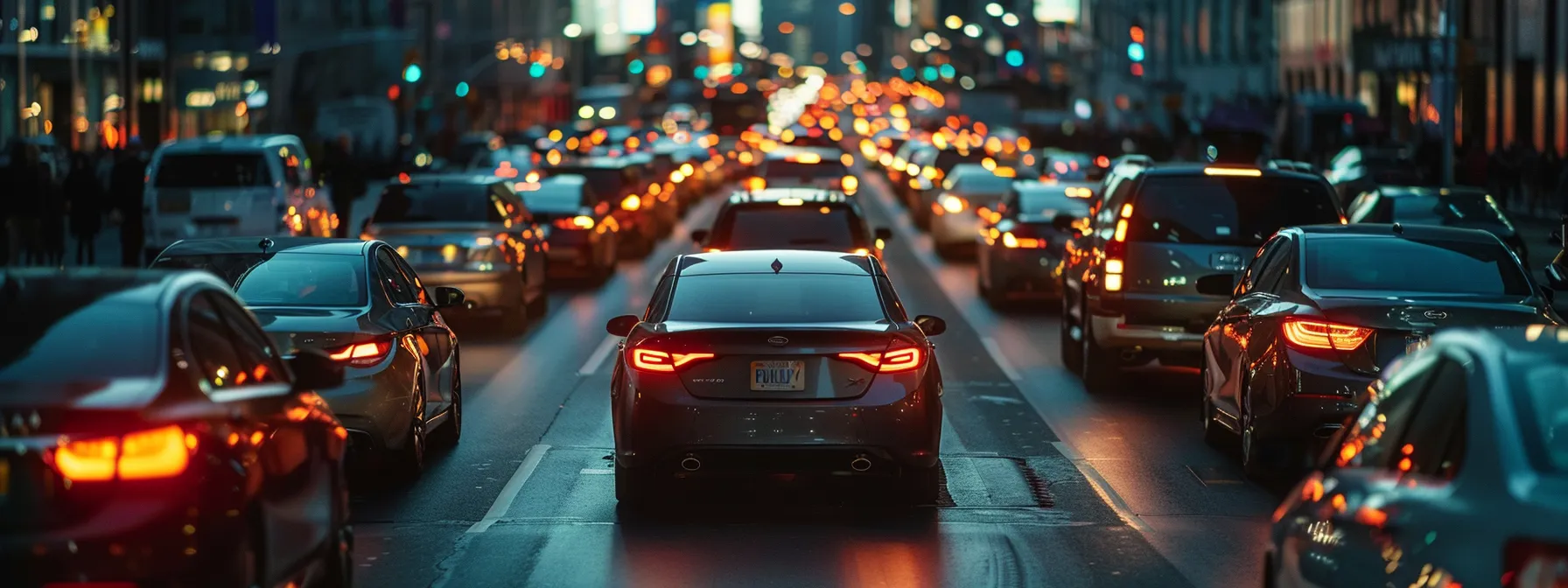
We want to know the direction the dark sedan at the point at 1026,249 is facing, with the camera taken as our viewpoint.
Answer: facing away from the viewer

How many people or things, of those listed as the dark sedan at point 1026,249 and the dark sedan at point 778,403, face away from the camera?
2

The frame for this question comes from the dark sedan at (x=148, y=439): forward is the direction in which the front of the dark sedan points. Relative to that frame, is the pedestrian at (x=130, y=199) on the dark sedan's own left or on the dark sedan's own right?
on the dark sedan's own left

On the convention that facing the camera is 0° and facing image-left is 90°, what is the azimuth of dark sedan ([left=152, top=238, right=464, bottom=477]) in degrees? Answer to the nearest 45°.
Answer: approximately 225°

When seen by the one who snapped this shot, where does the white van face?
facing away from the viewer and to the right of the viewer

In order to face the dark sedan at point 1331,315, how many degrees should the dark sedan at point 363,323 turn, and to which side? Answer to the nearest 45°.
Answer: approximately 45° to its right

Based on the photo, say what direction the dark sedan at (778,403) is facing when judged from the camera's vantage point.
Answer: facing away from the viewer

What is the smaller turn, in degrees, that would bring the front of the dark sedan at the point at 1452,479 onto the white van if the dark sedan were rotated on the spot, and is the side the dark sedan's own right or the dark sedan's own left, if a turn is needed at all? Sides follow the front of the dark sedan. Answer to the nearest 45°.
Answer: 0° — it already faces it

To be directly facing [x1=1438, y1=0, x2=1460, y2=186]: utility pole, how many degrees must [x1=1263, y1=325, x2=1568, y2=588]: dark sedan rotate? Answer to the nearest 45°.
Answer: approximately 45° to its right

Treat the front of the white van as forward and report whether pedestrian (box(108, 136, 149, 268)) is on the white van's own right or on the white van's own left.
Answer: on the white van's own left

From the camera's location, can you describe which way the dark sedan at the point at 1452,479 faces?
facing away from the viewer and to the left of the viewer
